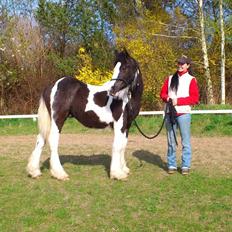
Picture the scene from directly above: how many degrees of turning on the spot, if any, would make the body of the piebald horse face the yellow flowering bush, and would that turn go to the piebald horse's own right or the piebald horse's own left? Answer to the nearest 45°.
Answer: approximately 90° to the piebald horse's own left

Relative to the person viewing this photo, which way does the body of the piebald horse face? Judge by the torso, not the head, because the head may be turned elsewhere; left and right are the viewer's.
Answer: facing to the right of the viewer
